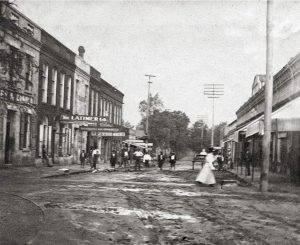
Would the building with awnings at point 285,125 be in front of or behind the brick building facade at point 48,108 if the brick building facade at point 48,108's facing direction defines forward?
in front

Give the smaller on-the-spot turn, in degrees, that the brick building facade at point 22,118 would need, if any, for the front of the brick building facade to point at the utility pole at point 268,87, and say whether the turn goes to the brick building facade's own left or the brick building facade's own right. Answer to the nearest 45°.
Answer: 0° — it already faces it

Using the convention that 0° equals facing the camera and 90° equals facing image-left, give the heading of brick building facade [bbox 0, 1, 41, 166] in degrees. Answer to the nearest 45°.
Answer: approximately 315°

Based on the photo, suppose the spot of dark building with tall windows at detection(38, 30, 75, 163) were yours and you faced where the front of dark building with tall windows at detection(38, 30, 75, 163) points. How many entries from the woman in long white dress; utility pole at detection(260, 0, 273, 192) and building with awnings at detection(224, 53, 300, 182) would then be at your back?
0

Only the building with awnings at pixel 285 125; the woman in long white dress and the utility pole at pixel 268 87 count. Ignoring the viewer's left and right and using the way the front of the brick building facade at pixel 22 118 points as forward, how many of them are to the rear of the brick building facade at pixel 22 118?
0

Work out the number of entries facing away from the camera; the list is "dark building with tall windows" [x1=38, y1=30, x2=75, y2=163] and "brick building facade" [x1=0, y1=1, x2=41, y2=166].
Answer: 0

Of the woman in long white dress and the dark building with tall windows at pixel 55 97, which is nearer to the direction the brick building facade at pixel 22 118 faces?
the woman in long white dress

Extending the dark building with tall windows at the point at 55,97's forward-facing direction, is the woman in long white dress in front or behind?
in front

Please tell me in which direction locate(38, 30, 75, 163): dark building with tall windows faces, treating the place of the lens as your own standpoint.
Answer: facing the viewer and to the right of the viewer

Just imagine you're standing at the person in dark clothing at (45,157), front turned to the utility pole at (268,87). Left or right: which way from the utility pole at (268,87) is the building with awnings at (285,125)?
left

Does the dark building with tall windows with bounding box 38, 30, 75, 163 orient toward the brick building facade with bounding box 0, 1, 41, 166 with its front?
no

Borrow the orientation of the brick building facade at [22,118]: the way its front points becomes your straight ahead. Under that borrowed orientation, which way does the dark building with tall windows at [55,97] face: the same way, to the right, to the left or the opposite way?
the same way

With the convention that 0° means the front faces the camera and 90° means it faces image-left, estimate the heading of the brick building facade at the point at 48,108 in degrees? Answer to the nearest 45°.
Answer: approximately 315°

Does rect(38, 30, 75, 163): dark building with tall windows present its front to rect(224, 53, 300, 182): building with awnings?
yes
